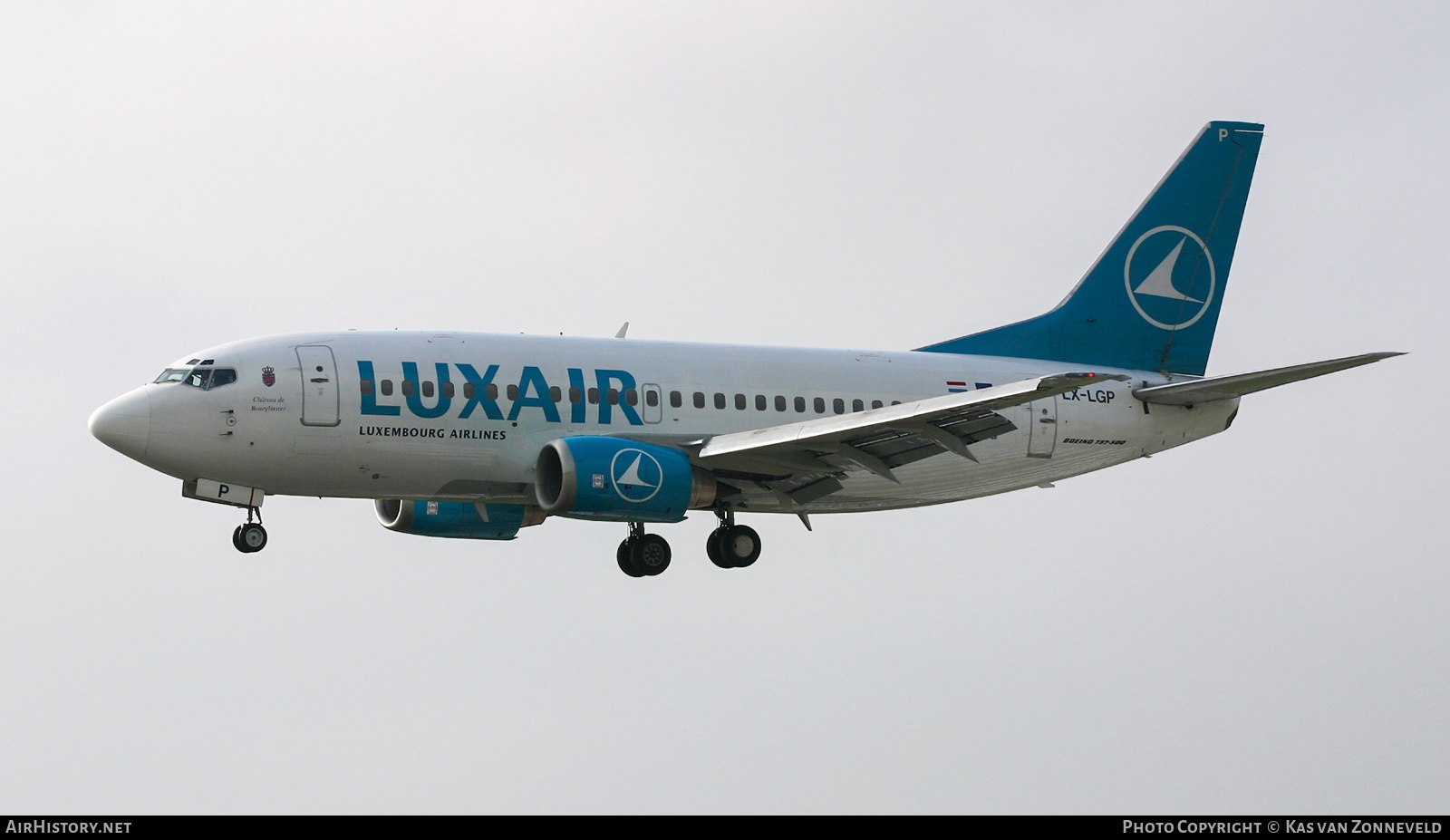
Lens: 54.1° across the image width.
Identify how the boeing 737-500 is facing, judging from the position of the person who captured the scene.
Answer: facing the viewer and to the left of the viewer
